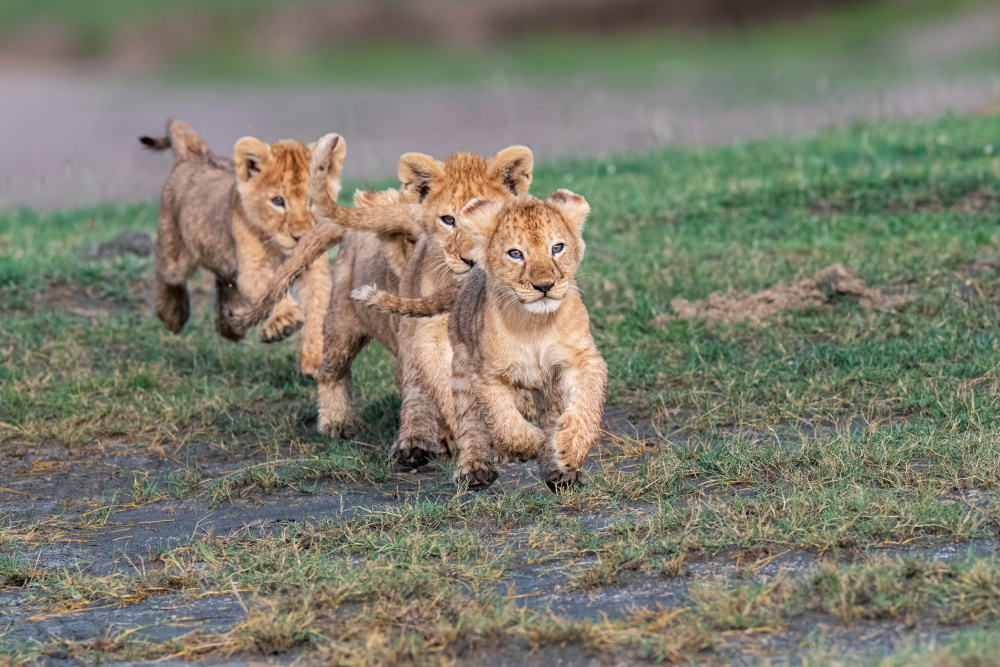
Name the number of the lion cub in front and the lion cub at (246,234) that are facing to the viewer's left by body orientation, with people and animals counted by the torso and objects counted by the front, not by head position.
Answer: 0

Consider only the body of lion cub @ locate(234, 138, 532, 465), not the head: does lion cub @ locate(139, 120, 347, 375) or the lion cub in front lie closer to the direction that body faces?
the lion cub in front

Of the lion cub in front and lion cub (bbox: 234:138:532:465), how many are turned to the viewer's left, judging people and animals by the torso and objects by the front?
0

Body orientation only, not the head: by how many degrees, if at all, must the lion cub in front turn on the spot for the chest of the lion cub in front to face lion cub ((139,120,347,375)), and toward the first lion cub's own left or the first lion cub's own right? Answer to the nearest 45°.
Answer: approximately 135° to the first lion cub's own right

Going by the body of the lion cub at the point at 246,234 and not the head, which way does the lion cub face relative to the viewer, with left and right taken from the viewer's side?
facing the viewer and to the right of the viewer
